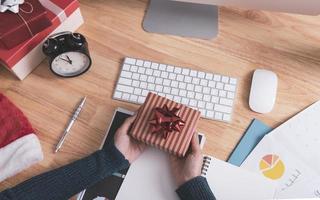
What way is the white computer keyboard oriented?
toward the camera

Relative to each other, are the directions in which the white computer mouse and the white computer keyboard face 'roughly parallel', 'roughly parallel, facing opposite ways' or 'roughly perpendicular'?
roughly parallel, facing opposite ways

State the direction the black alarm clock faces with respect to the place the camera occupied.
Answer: facing the viewer

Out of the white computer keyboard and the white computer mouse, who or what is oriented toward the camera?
the white computer keyboard

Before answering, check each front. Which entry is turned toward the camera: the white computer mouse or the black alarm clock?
the black alarm clock

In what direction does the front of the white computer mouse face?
away from the camera
